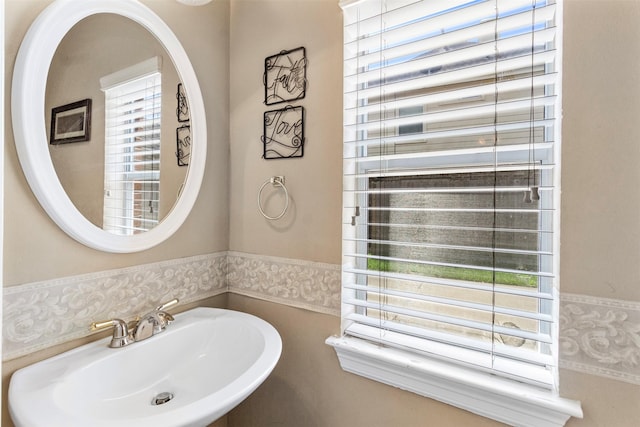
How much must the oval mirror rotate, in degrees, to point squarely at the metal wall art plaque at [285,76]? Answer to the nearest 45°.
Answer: approximately 45° to its left

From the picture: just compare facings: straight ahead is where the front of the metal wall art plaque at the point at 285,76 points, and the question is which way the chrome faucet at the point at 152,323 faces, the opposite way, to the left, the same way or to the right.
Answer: to the left

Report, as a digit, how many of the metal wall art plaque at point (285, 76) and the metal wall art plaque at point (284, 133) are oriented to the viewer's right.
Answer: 0

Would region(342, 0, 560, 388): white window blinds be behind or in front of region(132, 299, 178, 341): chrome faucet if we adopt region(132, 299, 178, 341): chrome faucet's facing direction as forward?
in front

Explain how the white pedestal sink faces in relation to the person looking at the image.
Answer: facing the viewer and to the right of the viewer
